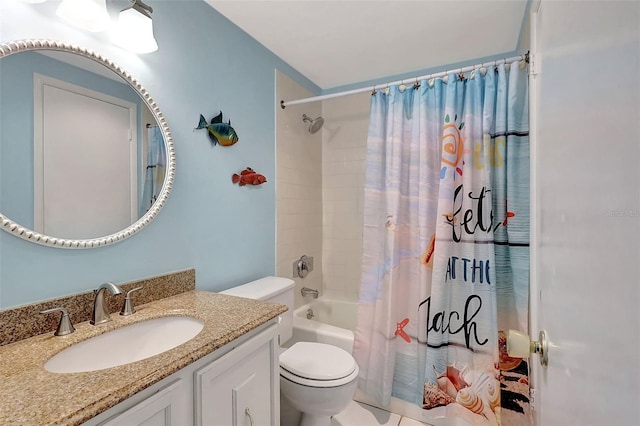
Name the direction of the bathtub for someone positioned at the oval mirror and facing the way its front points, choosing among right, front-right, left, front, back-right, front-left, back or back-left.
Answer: front-left

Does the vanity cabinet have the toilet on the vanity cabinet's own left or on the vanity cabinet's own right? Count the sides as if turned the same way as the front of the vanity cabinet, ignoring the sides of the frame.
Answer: on the vanity cabinet's own left

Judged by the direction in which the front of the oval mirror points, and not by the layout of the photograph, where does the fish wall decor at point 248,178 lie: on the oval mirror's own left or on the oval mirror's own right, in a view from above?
on the oval mirror's own left

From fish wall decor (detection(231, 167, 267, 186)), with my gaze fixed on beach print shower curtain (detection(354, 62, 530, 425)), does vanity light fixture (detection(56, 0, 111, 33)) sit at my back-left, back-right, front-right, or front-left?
back-right

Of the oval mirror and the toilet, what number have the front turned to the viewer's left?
0

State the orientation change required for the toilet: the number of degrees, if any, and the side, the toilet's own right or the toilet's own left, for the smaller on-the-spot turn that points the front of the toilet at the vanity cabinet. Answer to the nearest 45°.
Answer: approximately 90° to the toilet's own right

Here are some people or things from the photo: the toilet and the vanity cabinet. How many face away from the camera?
0

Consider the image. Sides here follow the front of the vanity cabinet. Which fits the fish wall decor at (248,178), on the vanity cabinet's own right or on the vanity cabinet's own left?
on the vanity cabinet's own left

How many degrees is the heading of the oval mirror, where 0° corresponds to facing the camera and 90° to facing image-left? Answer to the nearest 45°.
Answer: approximately 315°

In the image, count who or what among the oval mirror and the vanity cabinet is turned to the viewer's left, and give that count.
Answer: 0

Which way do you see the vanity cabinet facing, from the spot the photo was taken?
facing the viewer and to the right of the viewer
